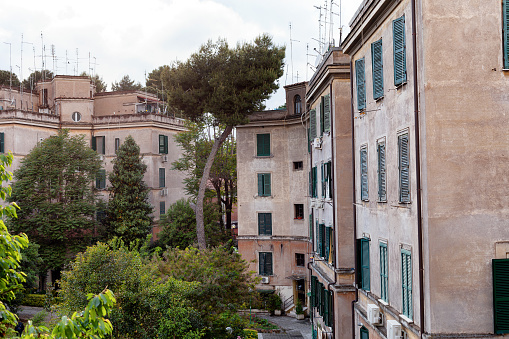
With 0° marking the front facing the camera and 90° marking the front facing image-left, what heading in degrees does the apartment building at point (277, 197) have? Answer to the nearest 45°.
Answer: approximately 0°

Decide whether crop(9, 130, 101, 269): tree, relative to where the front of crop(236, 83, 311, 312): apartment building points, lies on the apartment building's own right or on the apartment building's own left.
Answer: on the apartment building's own right

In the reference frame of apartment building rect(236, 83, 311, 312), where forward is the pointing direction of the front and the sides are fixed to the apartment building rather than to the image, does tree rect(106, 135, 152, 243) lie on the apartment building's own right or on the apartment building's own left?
on the apartment building's own right

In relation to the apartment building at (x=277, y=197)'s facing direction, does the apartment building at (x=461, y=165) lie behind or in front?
in front

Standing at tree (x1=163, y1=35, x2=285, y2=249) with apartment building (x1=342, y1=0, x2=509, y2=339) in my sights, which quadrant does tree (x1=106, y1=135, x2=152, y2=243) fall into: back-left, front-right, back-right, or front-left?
back-right

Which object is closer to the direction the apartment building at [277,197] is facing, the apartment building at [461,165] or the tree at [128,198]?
the apartment building
